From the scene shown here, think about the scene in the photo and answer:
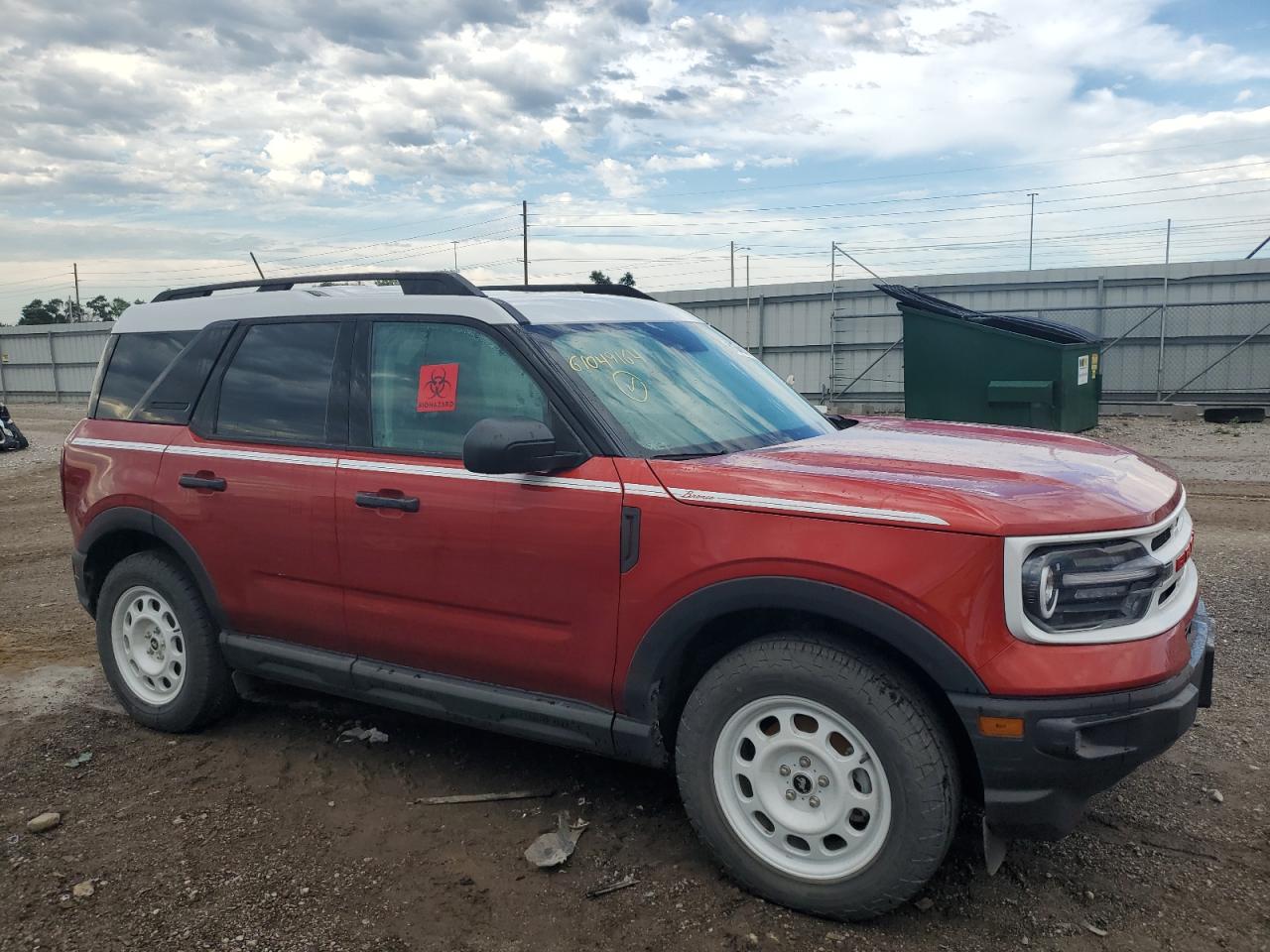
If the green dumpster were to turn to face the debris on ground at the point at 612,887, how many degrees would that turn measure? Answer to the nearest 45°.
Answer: approximately 90° to its right

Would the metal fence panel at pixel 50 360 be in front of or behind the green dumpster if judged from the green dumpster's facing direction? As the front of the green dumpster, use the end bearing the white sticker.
behind

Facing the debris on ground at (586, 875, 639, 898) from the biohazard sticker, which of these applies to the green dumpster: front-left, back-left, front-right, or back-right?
back-left

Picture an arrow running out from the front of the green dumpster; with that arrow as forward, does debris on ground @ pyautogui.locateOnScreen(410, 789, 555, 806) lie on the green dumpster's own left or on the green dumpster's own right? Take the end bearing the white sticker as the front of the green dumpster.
on the green dumpster's own right

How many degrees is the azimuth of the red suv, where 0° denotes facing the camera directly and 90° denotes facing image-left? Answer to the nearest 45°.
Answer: approximately 315°

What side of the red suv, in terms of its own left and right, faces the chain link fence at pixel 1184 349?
left
